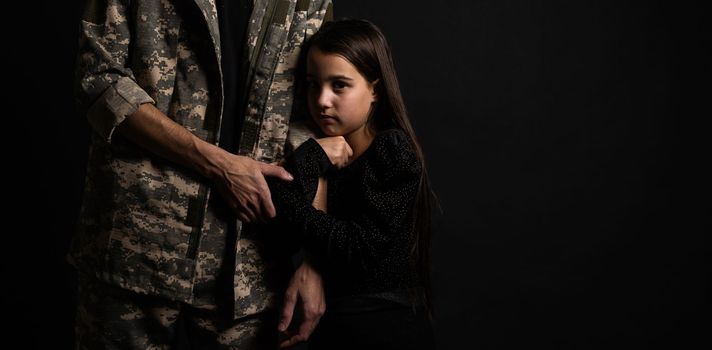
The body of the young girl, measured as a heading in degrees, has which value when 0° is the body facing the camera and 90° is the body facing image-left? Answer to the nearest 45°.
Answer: approximately 45°

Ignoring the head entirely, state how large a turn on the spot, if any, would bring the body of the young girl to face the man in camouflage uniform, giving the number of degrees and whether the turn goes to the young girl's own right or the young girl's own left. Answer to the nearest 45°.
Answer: approximately 45° to the young girl's own right
